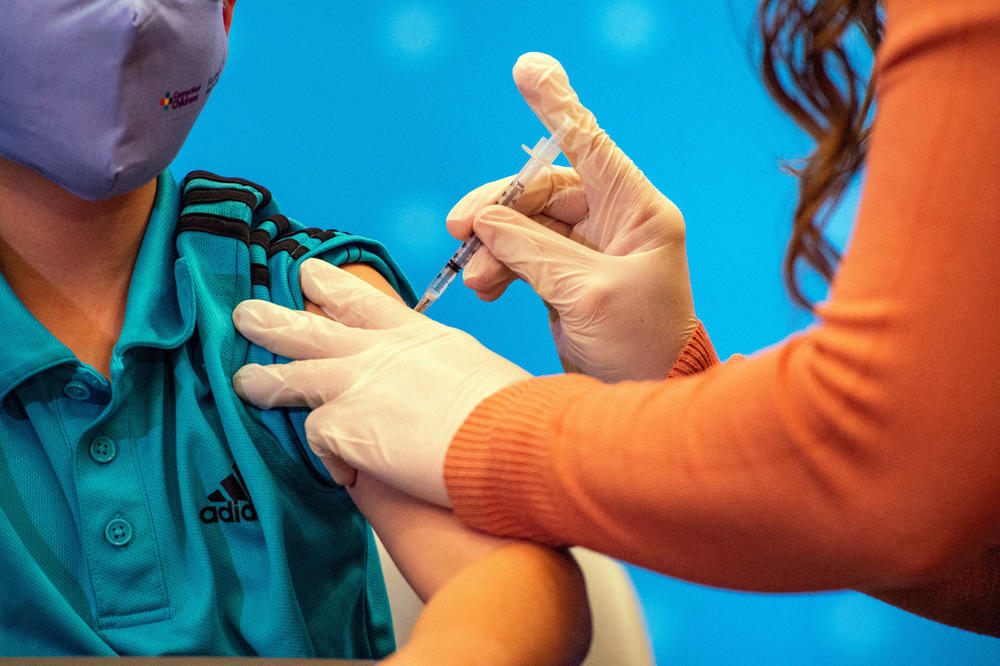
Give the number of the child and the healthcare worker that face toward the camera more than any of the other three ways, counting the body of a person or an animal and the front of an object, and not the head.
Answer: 1

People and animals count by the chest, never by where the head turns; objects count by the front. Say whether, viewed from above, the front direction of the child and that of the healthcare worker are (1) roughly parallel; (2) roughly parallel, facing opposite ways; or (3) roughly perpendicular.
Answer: roughly perpendicular

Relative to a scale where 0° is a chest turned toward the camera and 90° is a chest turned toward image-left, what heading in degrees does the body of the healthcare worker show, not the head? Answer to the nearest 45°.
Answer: approximately 90°
